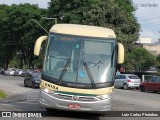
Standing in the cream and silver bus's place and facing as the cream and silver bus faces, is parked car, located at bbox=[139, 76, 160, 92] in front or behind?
behind

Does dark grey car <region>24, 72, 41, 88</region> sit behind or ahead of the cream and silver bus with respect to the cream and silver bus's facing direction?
behind

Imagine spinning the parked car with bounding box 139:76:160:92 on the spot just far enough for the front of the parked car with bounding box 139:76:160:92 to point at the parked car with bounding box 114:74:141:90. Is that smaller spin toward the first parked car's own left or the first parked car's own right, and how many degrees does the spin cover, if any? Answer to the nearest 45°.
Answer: approximately 45° to the first parked car's own right

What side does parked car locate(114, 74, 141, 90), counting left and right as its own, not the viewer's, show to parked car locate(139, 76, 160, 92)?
back
